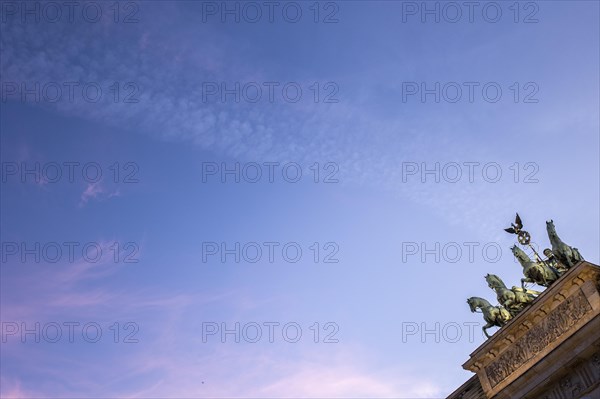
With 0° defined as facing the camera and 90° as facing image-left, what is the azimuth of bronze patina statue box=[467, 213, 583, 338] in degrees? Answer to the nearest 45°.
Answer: approximately 45°
